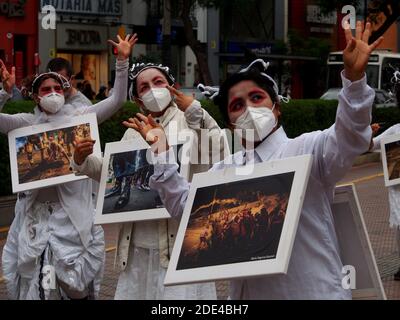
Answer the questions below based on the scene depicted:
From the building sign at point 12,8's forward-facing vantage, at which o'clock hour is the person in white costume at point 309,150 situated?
The person in white costume is roughly at 12 o'clock from the building sign.

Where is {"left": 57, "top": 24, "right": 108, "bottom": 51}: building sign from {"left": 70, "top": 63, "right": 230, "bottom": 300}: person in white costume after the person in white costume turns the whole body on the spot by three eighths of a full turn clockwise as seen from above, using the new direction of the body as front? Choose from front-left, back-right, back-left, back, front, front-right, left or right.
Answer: front-right

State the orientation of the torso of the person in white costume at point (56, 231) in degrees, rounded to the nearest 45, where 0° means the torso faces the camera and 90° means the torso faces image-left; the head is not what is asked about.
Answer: approximately 0°

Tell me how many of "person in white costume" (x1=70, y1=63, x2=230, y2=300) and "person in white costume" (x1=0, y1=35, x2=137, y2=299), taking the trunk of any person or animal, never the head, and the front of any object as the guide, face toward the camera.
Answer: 2

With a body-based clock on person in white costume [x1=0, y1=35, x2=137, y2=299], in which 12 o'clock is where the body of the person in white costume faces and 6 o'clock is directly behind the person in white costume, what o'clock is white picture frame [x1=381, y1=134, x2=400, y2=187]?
The white picture frame is roughly at 8 o'clock from the person in white costume.

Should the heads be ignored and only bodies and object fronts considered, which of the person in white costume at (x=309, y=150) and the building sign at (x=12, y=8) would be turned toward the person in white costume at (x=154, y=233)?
the building sign

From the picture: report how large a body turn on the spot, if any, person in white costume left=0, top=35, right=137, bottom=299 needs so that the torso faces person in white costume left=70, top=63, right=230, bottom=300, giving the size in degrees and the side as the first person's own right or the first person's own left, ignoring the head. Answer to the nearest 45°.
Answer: approximately 45° to the first person's own left
